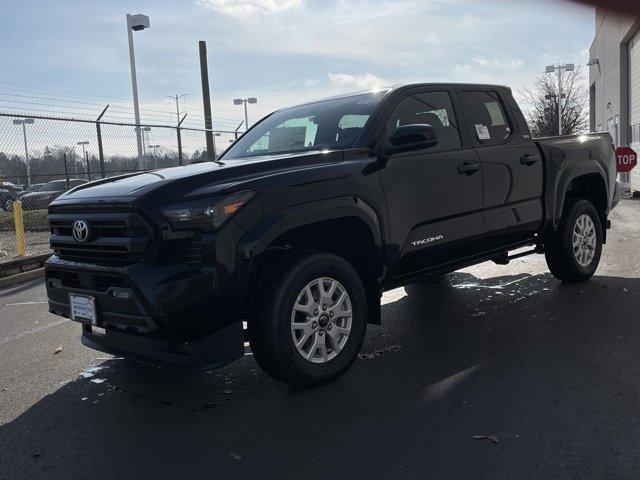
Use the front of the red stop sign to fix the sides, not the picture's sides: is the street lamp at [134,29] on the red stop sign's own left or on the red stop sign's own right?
on the red stop sign's own right

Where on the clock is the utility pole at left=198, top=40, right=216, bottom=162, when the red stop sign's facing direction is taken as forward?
The utility pole is roughly at 4 o'clock from the red stop sign.

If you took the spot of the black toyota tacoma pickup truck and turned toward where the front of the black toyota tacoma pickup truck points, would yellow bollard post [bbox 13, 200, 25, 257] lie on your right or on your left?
on your right

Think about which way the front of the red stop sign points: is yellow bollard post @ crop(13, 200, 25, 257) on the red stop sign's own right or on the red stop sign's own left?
on the red stop sign's own right

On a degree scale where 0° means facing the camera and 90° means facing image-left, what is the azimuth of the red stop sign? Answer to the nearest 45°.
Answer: approximately 0°

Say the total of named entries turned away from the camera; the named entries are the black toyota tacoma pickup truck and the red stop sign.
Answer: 0

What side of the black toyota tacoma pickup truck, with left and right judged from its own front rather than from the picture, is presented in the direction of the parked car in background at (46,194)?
right

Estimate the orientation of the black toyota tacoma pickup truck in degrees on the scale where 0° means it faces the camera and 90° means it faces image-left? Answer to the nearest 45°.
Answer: approximately 45°

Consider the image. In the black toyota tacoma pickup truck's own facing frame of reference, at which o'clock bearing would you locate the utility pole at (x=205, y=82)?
The utility pole is roughly at 4 o'clock from the black toyota tacoma pickup truck.
